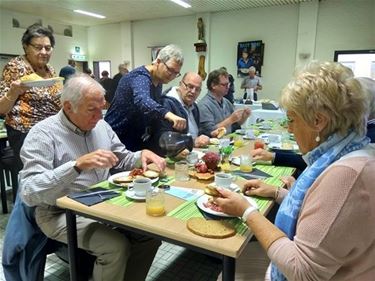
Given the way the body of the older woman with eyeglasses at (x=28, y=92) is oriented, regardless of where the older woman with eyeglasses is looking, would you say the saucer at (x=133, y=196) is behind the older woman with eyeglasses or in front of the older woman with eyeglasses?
in front

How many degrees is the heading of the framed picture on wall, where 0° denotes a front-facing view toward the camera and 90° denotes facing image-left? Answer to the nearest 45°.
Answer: approximately 0°

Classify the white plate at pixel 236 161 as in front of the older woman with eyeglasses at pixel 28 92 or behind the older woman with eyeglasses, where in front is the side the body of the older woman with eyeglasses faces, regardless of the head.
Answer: in front

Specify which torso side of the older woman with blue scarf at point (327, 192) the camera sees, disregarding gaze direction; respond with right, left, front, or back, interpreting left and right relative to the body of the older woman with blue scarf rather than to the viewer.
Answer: left

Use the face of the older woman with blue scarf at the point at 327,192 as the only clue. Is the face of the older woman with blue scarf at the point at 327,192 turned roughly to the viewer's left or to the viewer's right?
to the viewer's left

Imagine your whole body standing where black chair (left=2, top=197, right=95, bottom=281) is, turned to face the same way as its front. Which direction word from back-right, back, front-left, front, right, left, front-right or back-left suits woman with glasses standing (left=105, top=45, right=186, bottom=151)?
front-left

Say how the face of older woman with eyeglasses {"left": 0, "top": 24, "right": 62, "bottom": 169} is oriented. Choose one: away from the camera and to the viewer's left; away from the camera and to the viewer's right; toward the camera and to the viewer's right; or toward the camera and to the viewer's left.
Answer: toward the camera and to the viewer's right

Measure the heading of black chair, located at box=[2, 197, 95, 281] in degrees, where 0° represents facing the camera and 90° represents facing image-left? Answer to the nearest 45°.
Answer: approximately 270°

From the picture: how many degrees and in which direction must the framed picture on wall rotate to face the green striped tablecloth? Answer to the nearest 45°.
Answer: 0° — it already faces it

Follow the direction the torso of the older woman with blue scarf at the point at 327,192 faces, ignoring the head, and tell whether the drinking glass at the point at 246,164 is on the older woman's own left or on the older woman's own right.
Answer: on the older woman's own right

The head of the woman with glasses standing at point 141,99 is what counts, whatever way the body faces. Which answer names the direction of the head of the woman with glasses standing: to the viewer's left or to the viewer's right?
to the viewer's right

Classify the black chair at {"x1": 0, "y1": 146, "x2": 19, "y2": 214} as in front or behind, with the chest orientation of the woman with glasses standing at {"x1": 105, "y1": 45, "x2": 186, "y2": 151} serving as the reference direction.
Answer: behind
